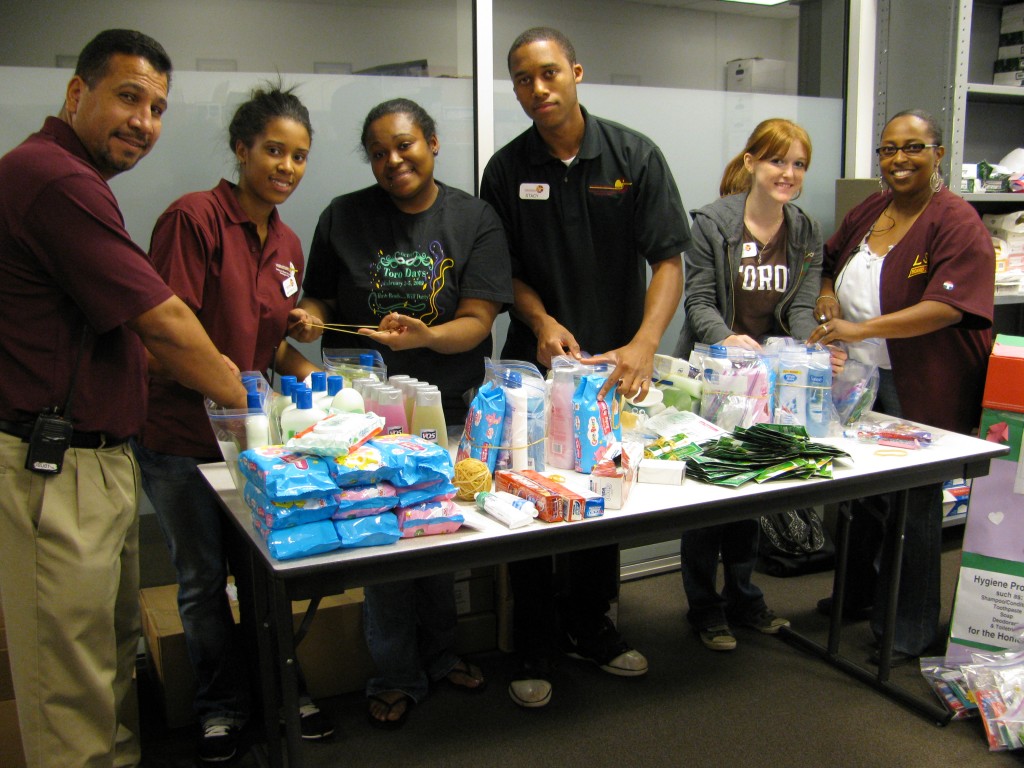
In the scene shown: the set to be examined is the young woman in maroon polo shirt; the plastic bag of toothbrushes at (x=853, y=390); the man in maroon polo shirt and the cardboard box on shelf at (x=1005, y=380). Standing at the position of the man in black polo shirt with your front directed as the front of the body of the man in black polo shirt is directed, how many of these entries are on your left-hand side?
2

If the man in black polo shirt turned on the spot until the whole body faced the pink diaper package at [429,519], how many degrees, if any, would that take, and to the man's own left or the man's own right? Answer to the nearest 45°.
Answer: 0° — they already face it

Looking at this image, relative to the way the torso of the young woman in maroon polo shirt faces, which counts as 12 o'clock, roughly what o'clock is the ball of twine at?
The ball of twine is roughly at 12 o'clock from the young woman in maroon polo shirt.

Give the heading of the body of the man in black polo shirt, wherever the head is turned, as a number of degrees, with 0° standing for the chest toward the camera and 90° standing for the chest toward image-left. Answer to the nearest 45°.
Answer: approximately 0°

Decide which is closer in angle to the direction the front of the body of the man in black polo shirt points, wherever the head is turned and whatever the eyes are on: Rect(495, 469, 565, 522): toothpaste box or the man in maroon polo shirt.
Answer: the toothpaste box

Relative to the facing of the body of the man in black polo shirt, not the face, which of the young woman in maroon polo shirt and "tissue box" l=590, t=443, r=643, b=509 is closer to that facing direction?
the tissue box

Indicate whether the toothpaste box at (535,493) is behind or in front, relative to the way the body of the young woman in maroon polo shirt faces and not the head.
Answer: in front

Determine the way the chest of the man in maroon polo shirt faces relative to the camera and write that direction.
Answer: to the viewer's right

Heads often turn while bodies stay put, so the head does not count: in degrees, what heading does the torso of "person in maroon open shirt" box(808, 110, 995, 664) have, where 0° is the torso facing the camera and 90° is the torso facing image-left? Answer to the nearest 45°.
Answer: approximately 45°

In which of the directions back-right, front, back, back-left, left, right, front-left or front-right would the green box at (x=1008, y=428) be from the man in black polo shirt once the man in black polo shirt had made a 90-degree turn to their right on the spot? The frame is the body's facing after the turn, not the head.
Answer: back

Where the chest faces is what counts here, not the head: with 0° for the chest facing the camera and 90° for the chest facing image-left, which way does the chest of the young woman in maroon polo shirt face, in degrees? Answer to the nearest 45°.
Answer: approximately 315°
